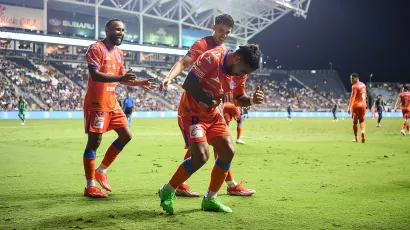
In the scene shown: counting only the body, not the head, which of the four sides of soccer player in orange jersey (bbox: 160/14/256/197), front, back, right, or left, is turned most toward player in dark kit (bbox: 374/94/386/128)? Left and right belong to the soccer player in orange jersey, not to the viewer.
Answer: left

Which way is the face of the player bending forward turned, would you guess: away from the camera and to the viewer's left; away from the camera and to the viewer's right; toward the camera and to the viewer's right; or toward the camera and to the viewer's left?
toward the camera and to the viewer's right

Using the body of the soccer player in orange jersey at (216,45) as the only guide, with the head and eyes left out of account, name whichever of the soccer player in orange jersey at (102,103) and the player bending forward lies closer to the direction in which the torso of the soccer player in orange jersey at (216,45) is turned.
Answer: the player bending forward

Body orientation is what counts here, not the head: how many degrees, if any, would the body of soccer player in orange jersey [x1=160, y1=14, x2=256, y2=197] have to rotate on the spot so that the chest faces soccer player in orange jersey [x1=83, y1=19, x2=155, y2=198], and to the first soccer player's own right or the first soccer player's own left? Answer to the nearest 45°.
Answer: approximately 135° to the first soccer player's own right

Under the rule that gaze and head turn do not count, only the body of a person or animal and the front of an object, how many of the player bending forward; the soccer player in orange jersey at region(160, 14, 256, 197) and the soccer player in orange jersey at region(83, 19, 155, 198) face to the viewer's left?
0

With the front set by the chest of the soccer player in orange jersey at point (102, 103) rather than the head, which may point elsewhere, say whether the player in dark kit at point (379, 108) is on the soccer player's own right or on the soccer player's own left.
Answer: on the soccer player's own left

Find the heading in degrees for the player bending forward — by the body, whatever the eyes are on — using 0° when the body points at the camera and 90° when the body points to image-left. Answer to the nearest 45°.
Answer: approximately 315°

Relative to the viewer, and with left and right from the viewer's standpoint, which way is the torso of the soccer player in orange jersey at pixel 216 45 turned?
facing the viewer and to the right of the viewer

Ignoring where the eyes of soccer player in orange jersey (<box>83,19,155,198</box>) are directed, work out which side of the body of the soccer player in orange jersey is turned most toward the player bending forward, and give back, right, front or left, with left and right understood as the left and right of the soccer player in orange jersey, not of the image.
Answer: front

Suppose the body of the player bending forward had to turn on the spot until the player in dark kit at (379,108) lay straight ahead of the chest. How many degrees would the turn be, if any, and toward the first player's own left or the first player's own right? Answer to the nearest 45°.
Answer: approximately 90° to the first player's own left
